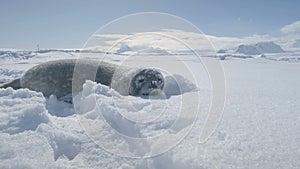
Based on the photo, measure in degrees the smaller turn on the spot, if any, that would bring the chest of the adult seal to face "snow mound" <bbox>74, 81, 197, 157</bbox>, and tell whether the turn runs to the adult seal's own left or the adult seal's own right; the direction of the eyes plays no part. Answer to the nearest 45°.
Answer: approximately 90° to the adult seal's own right

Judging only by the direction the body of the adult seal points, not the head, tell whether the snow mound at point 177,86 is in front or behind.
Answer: in front

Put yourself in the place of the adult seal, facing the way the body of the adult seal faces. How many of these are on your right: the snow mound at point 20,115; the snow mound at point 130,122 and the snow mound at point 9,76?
2

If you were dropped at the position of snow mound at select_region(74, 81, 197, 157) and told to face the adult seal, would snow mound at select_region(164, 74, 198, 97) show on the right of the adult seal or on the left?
right

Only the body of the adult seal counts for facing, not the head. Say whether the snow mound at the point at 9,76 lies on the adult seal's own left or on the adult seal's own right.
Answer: on the adult seal's own left

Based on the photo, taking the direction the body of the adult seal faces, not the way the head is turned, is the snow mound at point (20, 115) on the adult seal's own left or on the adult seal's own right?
on the adult seal's own right

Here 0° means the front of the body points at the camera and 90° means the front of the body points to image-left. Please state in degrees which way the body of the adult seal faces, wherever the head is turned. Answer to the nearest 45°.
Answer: approximately 270°

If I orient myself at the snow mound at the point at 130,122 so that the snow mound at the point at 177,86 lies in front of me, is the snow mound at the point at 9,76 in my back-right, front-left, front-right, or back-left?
front-left
